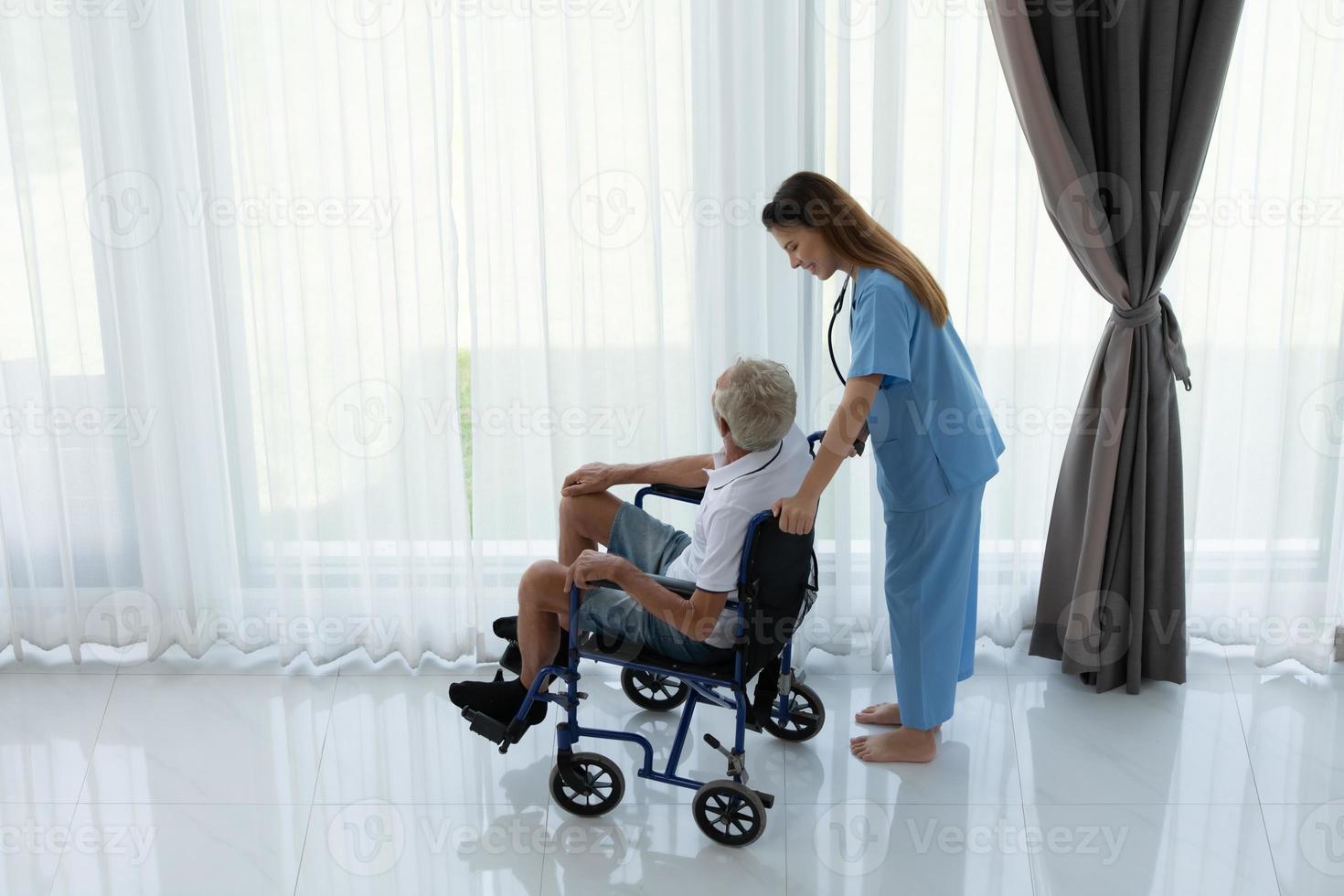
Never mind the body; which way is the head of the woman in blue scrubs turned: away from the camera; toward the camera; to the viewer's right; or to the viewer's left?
to the viewer's left

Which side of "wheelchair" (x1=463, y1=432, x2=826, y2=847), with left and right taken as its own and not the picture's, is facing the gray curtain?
back

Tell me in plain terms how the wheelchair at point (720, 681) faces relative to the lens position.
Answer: facing to the left of the viewer

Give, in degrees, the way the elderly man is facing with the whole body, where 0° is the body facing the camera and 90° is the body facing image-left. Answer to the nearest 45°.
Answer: approximately 90°

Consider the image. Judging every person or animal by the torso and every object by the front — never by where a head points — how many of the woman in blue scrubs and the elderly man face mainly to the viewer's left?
2

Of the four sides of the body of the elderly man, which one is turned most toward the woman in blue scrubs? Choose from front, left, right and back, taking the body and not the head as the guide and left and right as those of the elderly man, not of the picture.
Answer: back

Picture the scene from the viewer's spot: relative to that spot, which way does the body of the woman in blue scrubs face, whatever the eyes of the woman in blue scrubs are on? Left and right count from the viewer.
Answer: facing to the left of the viewer

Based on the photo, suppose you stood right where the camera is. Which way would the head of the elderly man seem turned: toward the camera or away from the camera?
away from the camera

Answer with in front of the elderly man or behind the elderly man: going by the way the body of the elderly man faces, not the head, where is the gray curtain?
behind
